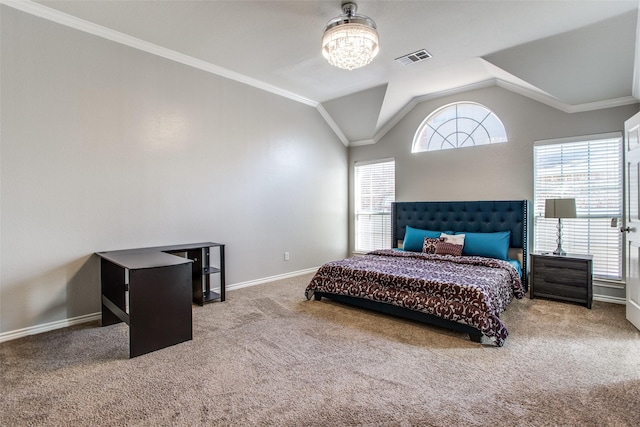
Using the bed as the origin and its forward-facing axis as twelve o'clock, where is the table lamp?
The table lamp is roughly at 7 o'clock from the bed.

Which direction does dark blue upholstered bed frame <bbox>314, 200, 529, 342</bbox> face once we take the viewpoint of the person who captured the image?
facing the viewer and to the left of the viewer

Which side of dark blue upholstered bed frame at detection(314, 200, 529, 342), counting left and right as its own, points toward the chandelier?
front

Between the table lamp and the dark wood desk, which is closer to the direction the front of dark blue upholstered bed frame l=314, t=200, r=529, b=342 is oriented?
the dark wood desk

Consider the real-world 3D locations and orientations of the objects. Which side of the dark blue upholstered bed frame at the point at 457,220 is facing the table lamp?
left

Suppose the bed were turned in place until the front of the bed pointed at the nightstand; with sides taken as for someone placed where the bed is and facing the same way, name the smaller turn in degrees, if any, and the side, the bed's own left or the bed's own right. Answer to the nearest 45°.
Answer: approximately 135° to the bed's own left
